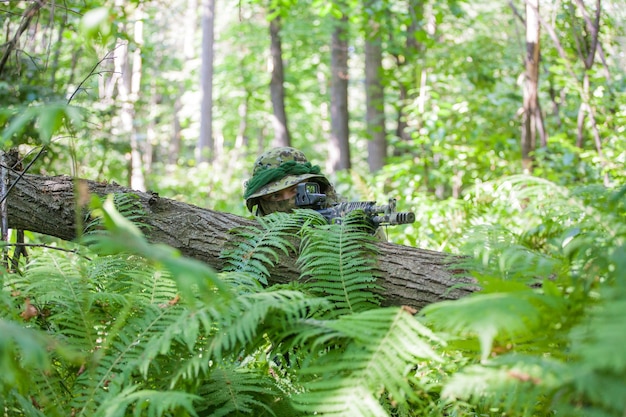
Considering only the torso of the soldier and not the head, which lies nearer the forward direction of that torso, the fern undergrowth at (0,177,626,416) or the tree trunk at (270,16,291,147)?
the fern undergrowth

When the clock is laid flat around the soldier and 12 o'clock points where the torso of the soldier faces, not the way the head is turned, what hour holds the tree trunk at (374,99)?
The tree trunk is roughly at 8 o'clock from the soldier.

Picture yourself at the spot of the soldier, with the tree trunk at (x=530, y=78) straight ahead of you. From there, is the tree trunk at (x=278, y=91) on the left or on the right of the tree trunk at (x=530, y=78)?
left

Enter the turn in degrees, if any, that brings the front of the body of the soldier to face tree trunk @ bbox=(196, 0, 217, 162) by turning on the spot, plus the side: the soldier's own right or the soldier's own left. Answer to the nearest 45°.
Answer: approximately 135° to the soldier's own left

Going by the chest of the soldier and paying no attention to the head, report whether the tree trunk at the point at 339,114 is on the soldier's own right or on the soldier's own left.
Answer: on the soldier's own left

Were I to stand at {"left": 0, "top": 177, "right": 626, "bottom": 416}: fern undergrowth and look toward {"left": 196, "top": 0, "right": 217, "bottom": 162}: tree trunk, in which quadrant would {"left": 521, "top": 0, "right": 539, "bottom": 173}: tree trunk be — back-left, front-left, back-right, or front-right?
front-right

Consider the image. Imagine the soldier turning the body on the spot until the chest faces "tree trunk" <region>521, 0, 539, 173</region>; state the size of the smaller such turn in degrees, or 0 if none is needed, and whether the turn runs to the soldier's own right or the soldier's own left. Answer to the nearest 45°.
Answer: approximately 90° to the soldier's own left

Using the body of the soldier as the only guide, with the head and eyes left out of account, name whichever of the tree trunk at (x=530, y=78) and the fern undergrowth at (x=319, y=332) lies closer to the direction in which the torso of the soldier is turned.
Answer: the fern undergrowth

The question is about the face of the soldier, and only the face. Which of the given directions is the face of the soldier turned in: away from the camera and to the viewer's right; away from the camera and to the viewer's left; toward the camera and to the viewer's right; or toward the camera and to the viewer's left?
toward the camera and to the viewer's right

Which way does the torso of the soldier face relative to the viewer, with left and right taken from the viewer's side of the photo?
facing the viewer and to the right of the viewer
